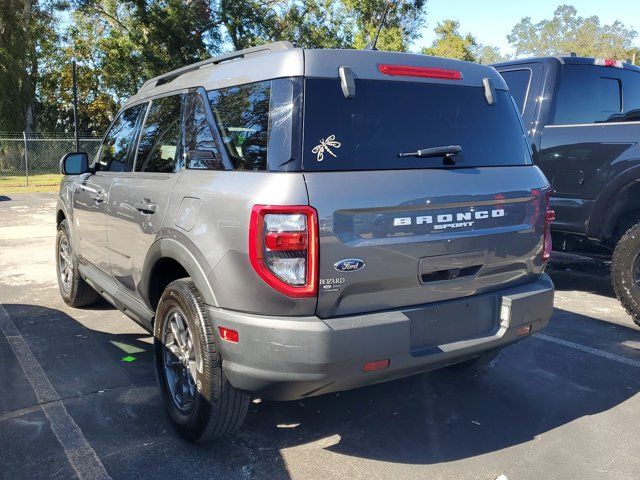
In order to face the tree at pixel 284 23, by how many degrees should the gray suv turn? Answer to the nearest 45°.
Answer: approximately 45° to its right

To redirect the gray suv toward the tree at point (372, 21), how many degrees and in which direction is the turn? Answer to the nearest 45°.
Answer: approximately 45° to its right

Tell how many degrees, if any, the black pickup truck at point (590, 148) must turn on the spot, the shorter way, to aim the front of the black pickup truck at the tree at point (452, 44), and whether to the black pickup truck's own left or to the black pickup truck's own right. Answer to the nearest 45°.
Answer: approximately 45° to the black pickup truck's own right

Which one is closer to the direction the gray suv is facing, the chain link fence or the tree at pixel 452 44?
the chain link fence

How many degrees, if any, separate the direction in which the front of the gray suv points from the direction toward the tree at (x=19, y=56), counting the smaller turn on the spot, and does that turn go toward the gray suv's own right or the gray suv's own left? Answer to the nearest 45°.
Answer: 0° — it already faces it

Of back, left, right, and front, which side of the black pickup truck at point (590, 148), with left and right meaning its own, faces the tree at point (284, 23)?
front

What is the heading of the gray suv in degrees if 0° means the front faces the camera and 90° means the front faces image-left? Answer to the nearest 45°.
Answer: approximately 135°

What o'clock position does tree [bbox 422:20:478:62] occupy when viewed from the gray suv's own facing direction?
The tree is roughly at 2 o'clock from the gray suv.

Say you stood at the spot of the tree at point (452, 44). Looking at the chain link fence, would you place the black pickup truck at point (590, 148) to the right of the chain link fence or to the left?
left

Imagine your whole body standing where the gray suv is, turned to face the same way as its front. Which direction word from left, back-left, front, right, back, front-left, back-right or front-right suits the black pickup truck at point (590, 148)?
right

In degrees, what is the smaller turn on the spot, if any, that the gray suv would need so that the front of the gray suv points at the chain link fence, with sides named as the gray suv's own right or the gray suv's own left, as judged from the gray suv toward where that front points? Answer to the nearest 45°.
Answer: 0° — it already faces it

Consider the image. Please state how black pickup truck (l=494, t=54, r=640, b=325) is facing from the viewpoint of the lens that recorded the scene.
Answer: facing away from the viewer and to the left of the viewer

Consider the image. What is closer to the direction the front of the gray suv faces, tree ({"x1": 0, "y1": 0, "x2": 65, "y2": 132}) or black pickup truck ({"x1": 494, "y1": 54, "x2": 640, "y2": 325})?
the tree

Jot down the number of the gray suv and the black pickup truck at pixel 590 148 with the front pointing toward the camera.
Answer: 0

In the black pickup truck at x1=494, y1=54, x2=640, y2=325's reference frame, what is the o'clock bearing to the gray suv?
The gray suv is roughly at 8 o'clock from the black pickup truck.
